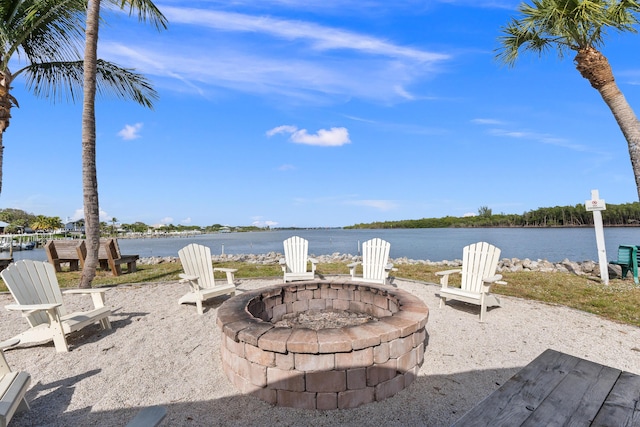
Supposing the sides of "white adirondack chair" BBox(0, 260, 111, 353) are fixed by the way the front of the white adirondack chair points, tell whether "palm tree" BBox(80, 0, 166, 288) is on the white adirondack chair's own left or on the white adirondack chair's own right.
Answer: on the white adirondack chair's own left

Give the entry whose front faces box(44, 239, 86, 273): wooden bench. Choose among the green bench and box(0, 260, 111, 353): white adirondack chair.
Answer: the green bench

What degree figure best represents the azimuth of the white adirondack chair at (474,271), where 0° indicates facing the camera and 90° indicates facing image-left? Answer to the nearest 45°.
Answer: approximately 45°

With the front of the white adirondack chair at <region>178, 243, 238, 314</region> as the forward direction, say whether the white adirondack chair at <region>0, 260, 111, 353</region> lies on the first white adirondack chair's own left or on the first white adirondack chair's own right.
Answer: on the first white adirondack chair's own right

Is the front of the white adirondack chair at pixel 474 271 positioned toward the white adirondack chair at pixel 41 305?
yes

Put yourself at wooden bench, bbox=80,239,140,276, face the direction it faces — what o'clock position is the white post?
The white post is roughly at 3 o'clock from the wooden bench.

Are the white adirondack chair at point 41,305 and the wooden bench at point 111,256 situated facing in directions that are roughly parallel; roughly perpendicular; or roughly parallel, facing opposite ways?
roughly perpendicular

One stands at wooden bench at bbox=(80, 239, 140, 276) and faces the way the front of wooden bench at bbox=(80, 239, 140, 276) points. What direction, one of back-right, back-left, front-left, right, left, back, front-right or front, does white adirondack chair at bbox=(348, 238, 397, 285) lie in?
right

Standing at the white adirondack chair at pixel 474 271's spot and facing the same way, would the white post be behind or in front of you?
behind

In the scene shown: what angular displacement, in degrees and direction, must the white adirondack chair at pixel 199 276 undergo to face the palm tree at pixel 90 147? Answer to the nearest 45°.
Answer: approximately 180°

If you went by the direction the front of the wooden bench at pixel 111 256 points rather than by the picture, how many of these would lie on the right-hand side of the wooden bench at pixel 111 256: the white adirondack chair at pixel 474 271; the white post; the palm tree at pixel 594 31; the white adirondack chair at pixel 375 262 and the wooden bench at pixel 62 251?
4

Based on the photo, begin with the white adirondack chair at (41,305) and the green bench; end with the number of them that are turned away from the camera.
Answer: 0

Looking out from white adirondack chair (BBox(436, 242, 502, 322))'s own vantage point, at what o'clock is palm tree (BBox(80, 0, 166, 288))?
The palm tree is roughly at 1 o'clock from the white adirondack chair.

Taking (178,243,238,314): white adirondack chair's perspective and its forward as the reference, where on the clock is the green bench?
The green bench is roughly at 11 o'clock from the white adirondack chair.

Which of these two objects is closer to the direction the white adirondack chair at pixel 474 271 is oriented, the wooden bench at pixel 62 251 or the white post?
the wooden bench

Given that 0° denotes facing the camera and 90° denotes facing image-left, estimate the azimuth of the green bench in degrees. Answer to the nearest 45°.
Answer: approximately 45°
